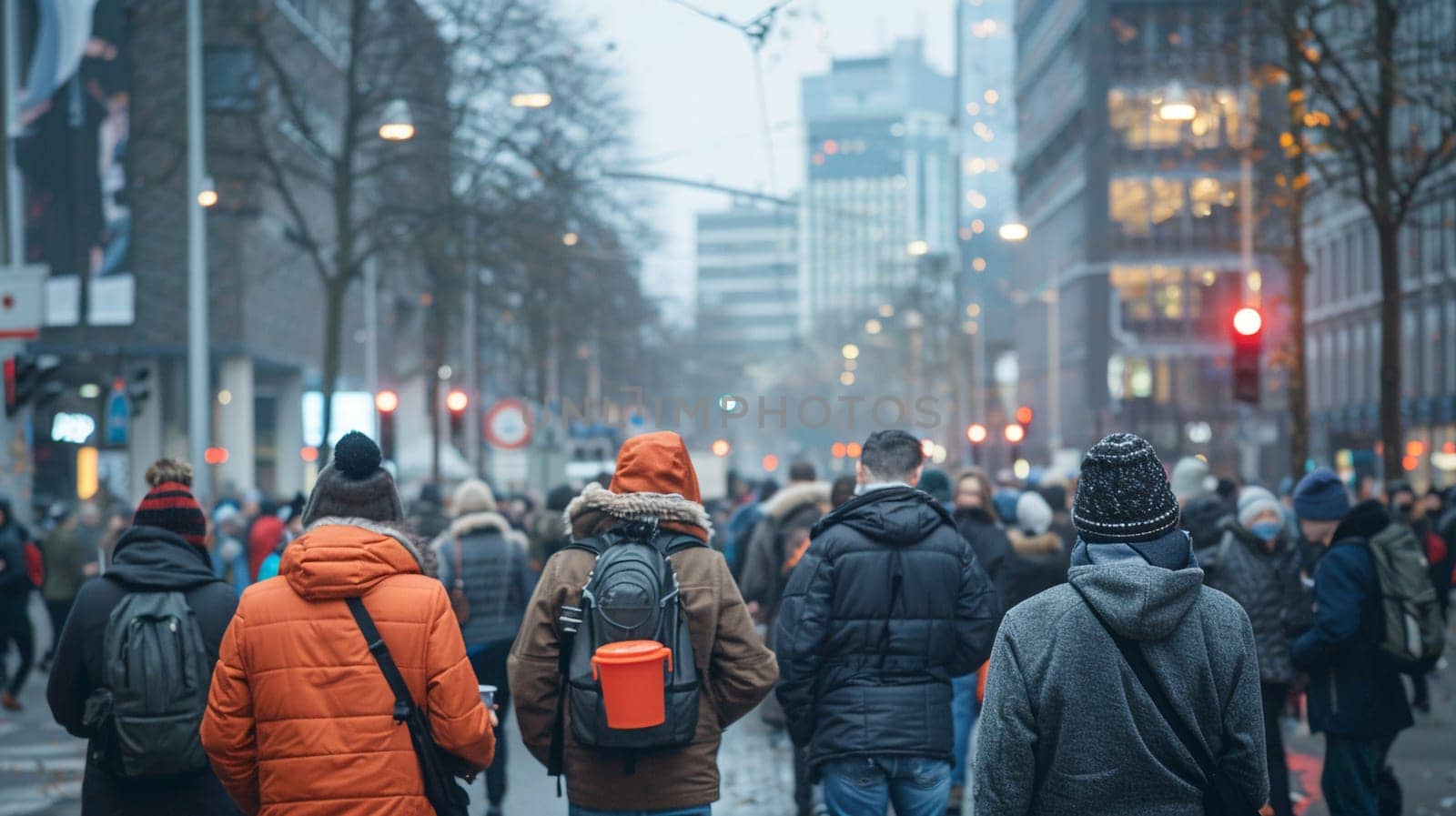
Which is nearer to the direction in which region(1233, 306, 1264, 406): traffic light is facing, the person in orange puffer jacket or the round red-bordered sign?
the person in orange puffer jacket

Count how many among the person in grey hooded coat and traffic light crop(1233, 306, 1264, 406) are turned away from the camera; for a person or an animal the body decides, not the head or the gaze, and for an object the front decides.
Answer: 1

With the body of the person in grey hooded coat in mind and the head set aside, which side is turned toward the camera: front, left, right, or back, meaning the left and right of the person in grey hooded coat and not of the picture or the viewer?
back

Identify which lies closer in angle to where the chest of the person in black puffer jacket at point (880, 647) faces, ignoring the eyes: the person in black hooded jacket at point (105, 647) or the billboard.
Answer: the billboard

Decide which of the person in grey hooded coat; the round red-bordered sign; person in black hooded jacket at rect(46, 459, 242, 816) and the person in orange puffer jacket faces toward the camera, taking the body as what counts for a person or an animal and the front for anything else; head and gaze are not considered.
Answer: the round red-bordered sign

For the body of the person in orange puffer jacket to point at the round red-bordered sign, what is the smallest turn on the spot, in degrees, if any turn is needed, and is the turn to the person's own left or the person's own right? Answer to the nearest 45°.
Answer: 0° — they already face it

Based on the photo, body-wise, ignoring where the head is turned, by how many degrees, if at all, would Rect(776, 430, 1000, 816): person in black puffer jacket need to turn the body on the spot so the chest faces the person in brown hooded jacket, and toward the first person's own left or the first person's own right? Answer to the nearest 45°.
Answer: approximately 135° to the first person's own left

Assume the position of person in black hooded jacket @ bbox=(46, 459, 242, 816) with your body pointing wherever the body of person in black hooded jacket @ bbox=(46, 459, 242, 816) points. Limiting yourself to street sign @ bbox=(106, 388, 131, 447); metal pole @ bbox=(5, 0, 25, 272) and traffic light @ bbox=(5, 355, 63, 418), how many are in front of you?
3

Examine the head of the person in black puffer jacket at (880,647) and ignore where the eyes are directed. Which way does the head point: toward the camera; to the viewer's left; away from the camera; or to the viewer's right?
away from the camera

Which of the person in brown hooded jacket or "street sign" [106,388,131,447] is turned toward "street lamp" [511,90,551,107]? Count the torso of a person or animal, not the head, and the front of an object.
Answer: the person in brown hooded jacket

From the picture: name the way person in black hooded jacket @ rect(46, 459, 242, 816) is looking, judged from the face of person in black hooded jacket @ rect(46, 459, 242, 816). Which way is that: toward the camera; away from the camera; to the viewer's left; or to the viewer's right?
away from the camera
